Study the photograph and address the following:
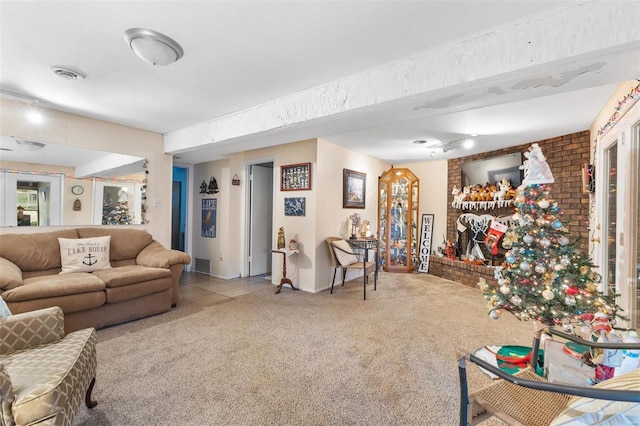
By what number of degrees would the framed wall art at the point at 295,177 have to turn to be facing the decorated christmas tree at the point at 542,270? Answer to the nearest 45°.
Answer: approximately 90° to its left

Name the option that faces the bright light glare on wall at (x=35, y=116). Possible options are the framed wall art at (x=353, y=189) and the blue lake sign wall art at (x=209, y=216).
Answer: the blue lake sign wall art at (x=209, y=216)

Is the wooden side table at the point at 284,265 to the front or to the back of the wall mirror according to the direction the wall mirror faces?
to the front

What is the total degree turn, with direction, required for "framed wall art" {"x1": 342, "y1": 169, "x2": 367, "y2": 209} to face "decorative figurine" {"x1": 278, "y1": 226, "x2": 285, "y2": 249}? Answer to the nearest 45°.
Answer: approximately 90° to its right

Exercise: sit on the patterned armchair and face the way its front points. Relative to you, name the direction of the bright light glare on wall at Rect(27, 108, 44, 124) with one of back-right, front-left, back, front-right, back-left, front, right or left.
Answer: left

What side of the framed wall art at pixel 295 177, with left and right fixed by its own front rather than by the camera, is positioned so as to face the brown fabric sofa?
front

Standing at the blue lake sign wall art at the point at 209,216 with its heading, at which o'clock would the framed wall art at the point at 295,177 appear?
the framed wall art at the point at 295,177 is roughly at 9 o'clock from the blue lake sign wall art at the point at 209,216.

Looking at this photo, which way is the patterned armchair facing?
to the viewer's right

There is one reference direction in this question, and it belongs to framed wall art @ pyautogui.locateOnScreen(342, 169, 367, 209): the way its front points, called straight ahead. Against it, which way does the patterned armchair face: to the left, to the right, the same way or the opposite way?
to the left

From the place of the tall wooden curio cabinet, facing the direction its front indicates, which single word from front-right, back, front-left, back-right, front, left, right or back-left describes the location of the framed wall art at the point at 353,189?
front-right

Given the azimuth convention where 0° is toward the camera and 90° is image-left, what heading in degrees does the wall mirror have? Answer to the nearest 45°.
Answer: approximately 315°

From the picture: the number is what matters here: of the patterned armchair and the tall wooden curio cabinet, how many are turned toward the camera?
1

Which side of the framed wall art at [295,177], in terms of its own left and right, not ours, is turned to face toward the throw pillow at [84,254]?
front

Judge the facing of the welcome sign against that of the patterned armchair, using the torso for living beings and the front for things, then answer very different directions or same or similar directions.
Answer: very different directions
